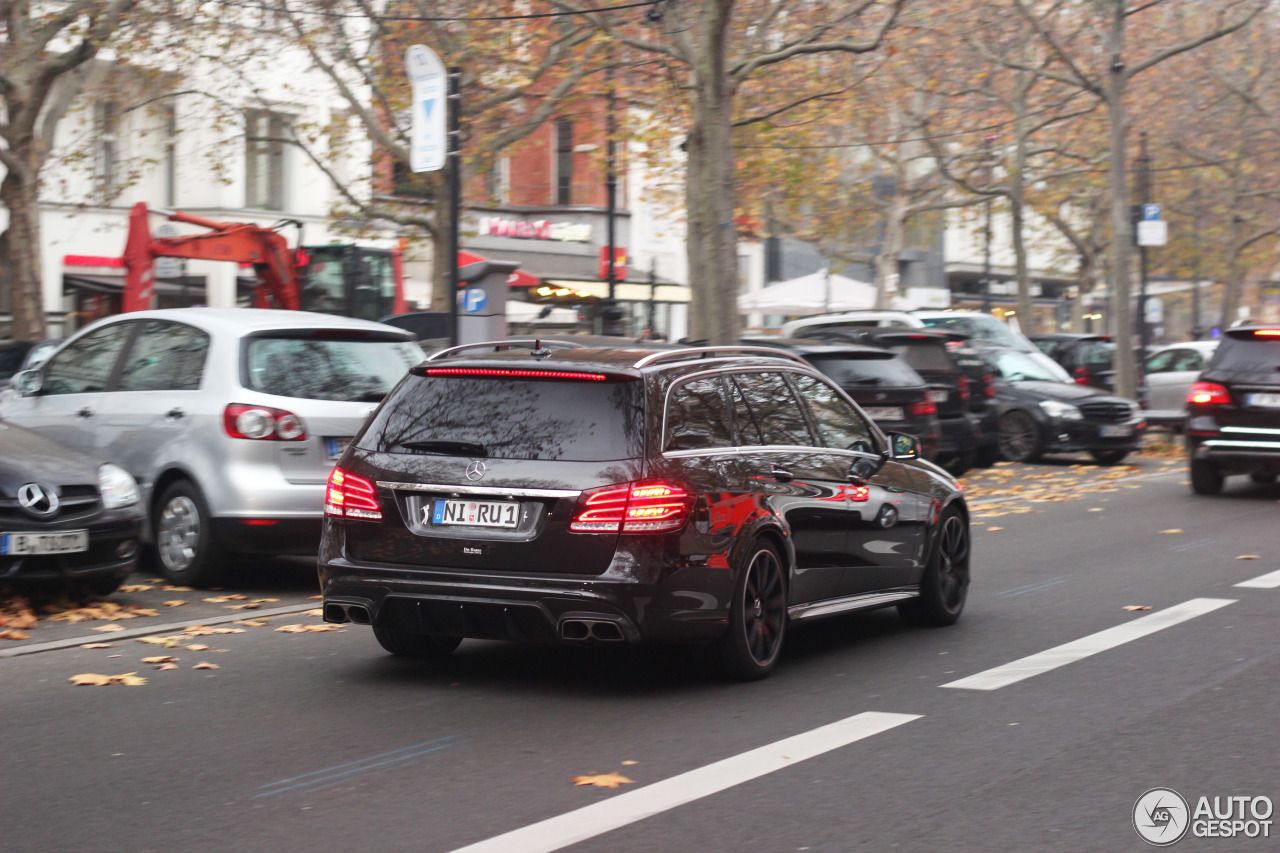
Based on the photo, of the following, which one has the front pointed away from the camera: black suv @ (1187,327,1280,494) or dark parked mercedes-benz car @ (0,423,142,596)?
the black suv

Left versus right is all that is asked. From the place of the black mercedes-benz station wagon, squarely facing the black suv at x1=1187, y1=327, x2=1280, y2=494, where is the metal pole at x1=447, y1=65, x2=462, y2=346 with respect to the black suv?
left

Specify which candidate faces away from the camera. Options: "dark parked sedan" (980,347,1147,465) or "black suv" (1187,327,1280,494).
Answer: the black suv

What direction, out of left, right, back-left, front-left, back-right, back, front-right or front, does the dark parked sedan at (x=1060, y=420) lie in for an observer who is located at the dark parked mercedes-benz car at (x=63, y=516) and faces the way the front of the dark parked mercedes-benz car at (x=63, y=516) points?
left

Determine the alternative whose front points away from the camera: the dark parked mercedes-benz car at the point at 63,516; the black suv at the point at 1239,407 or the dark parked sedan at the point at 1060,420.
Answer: the black suv

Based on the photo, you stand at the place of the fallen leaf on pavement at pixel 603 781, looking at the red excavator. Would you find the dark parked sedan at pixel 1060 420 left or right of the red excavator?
right

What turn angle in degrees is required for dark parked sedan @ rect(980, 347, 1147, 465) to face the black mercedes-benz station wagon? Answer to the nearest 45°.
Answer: approximately 45° to its right

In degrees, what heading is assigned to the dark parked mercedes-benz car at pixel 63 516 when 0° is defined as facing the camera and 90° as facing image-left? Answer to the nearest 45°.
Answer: approximately 315°

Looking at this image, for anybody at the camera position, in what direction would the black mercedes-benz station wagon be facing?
facing away from the viewer and to the right of the viewer

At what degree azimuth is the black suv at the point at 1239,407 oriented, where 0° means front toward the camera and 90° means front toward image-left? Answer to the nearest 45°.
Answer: approximately 180°

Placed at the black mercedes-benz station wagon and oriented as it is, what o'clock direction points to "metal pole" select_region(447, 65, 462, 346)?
The metal pole is roughly at 10 o'clock from the black mercedes-benz station wagon.
